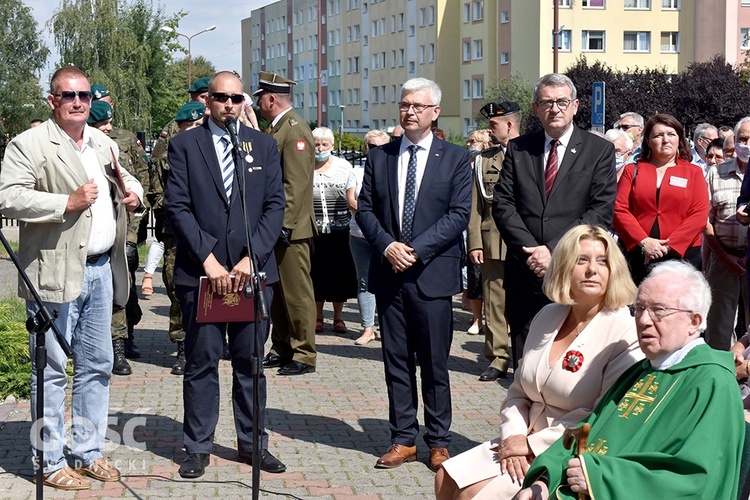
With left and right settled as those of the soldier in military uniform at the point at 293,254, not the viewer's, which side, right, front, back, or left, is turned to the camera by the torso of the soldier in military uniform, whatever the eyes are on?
left

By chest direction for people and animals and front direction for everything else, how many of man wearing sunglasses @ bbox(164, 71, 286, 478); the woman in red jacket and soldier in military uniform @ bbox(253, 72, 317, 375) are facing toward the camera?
2

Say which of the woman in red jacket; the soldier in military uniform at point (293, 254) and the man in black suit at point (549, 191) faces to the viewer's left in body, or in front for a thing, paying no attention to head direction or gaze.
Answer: the soldier in military uniform

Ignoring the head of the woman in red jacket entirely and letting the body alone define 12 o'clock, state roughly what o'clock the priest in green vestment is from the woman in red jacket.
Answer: The priest in green vestment is roughly at 12 o'clock from the woman in red jacket.

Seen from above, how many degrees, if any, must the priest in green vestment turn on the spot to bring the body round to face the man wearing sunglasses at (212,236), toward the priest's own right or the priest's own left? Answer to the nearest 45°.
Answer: approximately 90° to the priest's own right

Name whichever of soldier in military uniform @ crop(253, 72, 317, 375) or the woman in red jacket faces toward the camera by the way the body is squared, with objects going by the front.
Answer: the woman in red jacket

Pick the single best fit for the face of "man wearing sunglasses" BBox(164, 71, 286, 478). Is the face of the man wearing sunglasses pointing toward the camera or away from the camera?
toward the camera

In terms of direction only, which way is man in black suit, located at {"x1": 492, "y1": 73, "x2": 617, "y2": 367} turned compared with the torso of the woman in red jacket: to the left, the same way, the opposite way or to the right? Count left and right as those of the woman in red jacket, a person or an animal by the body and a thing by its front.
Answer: the same way

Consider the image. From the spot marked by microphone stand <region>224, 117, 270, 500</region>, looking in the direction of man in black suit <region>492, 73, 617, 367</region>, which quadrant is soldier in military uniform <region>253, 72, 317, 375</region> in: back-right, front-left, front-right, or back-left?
front-left

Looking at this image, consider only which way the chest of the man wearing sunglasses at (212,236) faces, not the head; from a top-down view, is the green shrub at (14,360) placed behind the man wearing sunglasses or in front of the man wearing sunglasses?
behind

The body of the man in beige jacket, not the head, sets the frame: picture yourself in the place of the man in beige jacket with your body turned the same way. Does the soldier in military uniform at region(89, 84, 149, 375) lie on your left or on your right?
on your left

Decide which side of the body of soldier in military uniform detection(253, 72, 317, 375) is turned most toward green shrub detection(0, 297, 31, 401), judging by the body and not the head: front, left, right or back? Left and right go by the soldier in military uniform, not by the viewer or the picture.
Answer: front

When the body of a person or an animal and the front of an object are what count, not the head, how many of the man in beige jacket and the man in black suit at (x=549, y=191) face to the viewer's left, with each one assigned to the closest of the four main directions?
0

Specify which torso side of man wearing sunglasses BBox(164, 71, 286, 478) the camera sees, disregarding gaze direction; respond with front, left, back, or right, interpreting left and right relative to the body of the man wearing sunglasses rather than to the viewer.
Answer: front

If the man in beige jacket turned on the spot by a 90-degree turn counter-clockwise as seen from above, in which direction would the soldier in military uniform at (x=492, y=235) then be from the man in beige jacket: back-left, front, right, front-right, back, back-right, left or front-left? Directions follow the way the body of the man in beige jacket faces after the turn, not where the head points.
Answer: front

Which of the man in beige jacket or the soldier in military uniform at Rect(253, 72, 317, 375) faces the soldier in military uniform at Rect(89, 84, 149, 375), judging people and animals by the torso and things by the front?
the soldier in military uniform at Rect(253, 72, 317, 375)

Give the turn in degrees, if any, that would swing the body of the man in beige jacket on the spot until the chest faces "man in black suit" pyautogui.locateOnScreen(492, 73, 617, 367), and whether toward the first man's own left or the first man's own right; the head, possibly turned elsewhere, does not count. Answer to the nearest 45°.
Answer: approximately 45° to the first man's own left
